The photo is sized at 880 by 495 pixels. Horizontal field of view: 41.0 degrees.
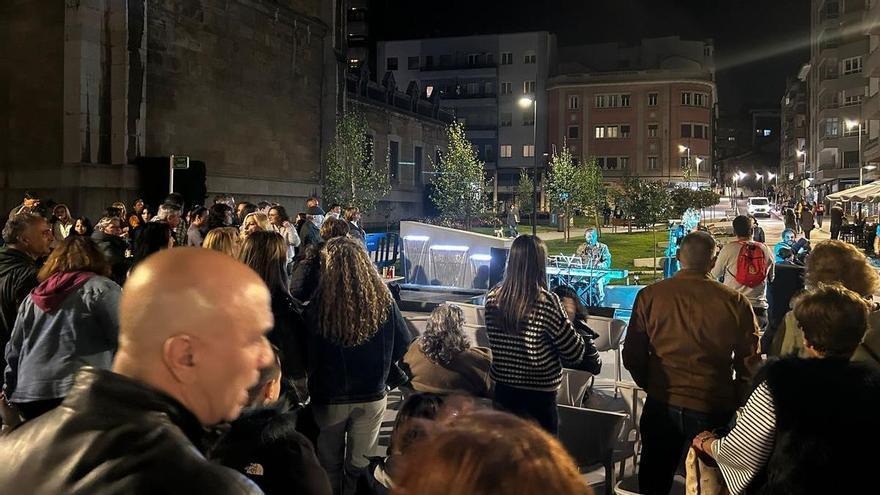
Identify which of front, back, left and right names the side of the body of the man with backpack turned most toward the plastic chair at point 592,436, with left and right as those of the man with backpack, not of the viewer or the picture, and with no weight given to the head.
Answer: back

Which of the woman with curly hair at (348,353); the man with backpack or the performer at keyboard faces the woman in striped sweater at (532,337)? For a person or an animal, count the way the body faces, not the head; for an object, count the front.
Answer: the performer at keyboard

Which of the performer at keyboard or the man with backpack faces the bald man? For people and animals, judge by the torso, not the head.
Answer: the performer at keyboard

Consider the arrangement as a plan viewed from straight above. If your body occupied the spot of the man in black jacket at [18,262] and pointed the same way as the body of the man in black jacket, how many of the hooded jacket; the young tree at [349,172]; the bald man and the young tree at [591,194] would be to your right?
2

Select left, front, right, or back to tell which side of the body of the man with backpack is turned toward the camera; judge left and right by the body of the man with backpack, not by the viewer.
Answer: back

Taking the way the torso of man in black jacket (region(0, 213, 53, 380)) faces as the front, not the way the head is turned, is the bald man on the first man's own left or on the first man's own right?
on the first man's own right

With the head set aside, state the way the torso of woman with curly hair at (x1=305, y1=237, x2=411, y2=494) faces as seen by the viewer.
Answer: away from the camera

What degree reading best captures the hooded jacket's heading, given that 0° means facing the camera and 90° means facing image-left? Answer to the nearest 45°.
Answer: approximately 225°

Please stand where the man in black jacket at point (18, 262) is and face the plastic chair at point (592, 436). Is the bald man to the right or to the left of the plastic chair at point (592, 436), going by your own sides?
right

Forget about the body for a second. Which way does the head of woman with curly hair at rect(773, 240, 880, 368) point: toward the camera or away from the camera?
away from the camera

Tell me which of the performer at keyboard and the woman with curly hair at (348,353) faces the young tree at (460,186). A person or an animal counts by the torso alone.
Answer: the woman with curly hair

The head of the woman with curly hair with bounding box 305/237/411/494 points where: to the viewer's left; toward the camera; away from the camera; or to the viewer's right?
away from the camera

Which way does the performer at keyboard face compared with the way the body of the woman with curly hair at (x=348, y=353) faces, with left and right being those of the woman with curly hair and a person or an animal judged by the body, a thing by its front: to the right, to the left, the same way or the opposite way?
the opposite way
